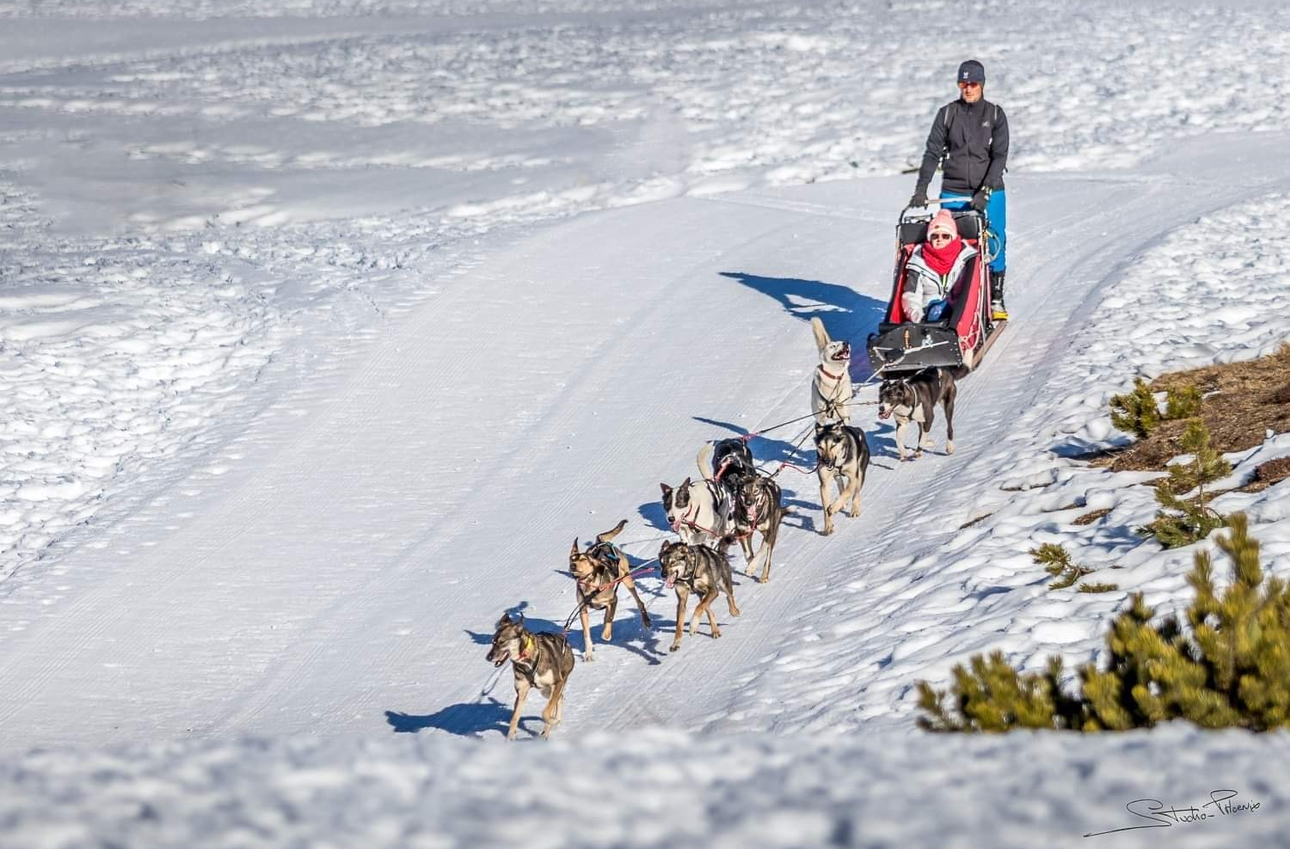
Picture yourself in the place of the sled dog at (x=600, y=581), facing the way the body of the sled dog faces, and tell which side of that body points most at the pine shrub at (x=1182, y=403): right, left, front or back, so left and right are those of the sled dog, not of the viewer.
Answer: back

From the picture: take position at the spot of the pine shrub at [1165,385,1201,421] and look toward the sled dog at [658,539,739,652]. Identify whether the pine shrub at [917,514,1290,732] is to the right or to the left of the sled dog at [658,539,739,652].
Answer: left

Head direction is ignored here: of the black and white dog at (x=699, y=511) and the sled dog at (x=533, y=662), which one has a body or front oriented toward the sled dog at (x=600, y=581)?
the black and white dog

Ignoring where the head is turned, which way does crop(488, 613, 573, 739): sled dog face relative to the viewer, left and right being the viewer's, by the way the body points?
facing the viewer and to the left of the viewer

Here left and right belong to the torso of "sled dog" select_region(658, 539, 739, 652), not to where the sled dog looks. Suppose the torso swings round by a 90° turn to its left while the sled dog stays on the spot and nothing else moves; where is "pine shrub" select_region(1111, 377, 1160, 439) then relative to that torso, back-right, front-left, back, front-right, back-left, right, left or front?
left

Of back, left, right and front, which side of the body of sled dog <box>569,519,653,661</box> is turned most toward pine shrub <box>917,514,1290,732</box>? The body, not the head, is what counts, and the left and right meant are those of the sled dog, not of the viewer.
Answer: left

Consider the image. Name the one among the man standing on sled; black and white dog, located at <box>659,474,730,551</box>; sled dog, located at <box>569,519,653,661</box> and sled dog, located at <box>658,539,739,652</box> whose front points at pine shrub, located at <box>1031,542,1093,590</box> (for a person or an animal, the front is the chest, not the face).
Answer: the man standing on sled

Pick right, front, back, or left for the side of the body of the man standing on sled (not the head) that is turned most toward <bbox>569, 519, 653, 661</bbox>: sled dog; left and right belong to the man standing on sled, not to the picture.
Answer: front

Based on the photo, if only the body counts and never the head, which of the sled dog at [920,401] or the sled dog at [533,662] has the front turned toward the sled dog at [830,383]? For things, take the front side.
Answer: the sled dog at [920,401]

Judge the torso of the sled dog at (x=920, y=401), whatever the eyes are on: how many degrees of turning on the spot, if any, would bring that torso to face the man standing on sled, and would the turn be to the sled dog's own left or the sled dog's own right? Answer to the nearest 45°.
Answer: approximately 135° to the sled dog's own right

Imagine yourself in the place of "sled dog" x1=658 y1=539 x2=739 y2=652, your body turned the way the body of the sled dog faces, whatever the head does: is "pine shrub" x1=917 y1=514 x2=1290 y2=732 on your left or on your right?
on your left

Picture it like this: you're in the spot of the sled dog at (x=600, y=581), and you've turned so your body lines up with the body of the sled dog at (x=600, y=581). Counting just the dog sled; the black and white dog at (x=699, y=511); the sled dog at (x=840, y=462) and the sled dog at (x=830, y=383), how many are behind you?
4
